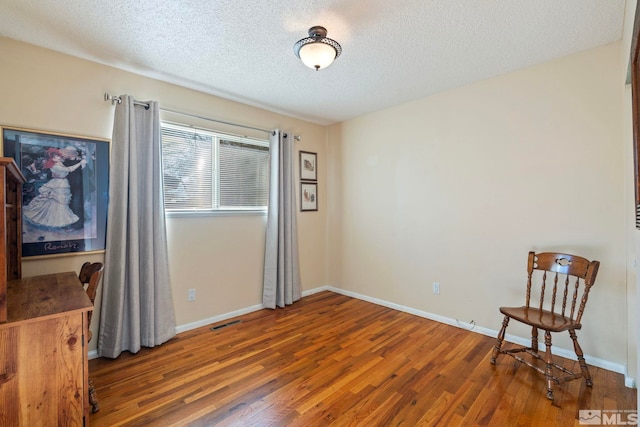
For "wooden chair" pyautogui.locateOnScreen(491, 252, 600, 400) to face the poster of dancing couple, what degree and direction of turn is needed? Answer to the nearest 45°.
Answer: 0° — it already faces it

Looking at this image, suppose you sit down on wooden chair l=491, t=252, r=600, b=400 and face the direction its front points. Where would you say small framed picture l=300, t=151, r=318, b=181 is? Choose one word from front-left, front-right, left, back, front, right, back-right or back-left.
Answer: front-right

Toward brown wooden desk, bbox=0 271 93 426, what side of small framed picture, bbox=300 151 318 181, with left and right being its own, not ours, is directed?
right

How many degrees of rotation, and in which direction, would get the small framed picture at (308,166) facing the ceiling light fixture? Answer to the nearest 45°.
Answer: approximately 45° to its right

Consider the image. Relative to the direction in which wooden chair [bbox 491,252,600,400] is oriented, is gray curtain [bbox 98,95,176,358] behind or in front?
in front

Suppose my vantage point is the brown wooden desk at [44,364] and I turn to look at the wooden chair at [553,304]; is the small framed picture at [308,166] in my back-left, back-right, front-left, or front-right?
front-left

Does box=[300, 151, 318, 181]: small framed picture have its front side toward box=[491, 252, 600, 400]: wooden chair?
yes

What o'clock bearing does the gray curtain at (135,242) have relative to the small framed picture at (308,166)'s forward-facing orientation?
The gray curtain is roughly at 3 o'clock from the small framed picture.

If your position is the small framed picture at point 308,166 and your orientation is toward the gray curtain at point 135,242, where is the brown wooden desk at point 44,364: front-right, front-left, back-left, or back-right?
front-left

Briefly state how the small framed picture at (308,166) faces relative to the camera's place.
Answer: facing the viewer and to the right of the viewer

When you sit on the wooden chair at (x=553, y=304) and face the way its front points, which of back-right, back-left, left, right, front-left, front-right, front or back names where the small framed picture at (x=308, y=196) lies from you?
front-right

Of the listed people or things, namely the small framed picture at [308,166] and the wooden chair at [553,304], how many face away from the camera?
0

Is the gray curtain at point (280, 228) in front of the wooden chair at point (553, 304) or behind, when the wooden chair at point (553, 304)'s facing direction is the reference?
in front
